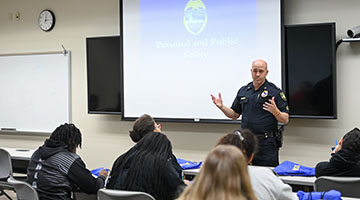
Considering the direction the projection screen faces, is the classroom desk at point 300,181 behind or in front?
in front

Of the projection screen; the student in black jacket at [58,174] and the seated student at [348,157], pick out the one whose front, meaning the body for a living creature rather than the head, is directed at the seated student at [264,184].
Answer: the projection screen

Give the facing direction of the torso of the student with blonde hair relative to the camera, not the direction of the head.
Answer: away from the camera

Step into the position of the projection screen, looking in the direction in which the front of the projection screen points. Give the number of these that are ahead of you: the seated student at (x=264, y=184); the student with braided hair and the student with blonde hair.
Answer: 3

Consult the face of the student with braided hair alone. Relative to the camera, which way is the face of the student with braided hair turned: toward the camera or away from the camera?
away from the camera

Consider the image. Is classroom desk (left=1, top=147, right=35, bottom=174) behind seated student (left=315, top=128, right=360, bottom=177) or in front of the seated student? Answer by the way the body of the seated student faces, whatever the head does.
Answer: in front

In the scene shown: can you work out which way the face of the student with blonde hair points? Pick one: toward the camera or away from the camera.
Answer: away from the camera

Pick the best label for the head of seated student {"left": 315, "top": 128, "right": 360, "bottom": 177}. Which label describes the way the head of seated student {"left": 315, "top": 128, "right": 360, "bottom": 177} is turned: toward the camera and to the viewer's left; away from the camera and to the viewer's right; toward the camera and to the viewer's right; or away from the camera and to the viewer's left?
away from the camera and to the viewer's left

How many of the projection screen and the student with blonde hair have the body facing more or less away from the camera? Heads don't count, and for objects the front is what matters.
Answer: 1

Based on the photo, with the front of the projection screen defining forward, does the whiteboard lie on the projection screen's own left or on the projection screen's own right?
on the projection screen's own right
